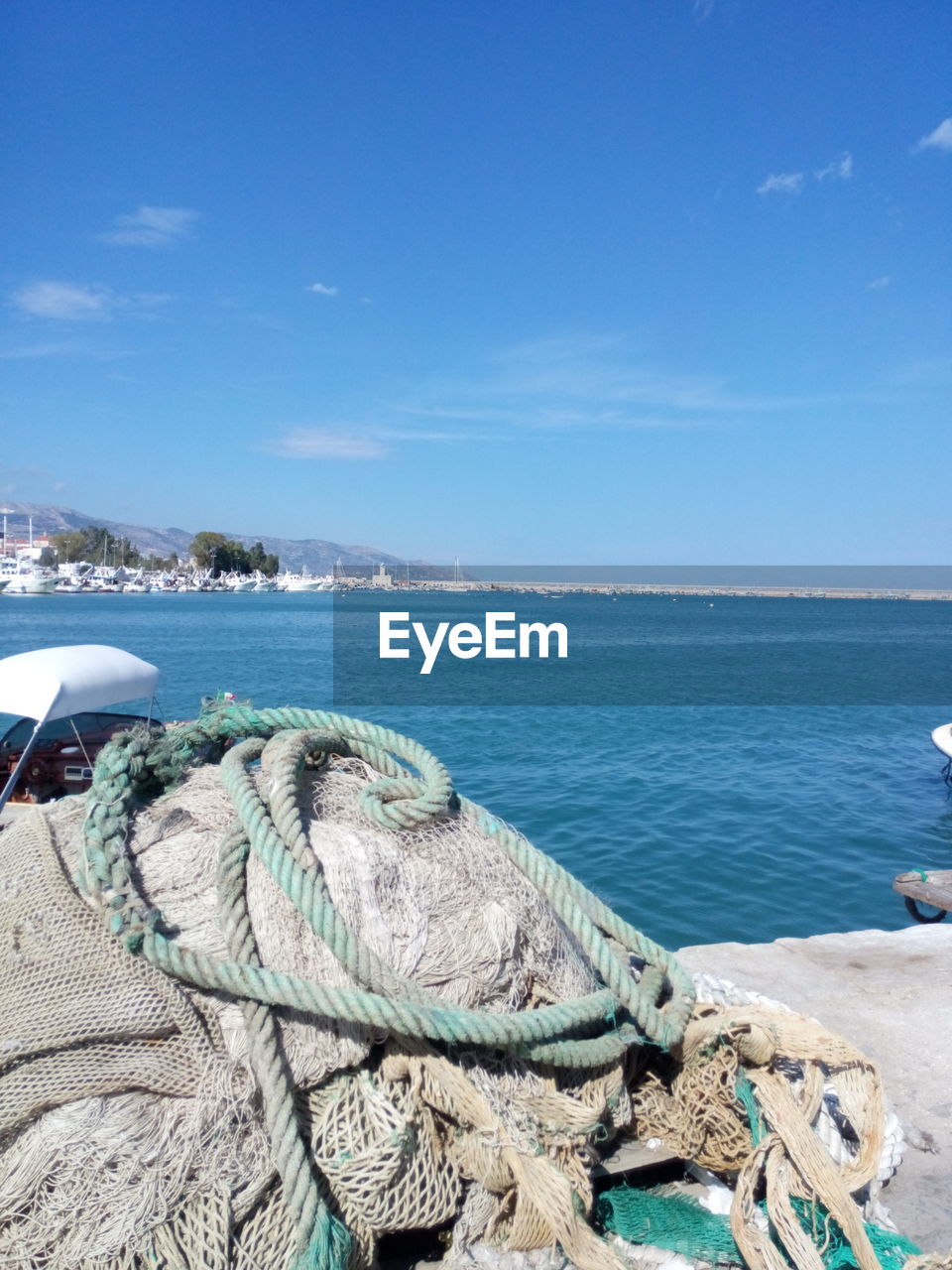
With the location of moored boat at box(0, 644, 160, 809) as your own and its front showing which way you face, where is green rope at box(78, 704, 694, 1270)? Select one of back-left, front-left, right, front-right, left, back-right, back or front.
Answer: back-right

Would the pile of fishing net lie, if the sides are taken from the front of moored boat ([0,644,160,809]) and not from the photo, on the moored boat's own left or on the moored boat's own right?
on the moored boat's own right
